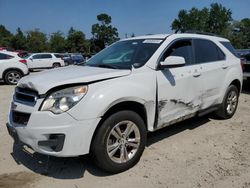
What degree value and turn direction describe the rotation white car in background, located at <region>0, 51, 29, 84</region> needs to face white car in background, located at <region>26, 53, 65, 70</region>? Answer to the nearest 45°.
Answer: approximately 90° to its right

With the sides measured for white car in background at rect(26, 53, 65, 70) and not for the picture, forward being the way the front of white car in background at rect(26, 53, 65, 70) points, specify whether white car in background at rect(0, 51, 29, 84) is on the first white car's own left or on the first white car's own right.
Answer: on the first white car's own left

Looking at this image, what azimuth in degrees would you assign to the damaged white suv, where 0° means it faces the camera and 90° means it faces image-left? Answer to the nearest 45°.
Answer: approximately 45°

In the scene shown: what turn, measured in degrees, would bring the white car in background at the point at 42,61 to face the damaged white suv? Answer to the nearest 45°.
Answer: approximately 90° to its left

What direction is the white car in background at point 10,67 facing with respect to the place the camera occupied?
facing to the left of the viewer

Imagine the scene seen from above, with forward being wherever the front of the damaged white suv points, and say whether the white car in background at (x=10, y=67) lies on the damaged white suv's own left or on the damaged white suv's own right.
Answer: on the damaged white suv's own right

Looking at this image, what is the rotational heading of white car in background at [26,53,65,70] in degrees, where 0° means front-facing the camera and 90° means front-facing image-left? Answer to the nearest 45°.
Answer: approximately 90°

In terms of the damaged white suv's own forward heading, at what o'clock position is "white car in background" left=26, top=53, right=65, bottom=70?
The white car in background is roughly at 4 o'clock from the damaged white suv.

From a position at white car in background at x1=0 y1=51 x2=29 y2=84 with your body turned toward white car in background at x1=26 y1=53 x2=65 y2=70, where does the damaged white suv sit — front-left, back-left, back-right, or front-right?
back-right

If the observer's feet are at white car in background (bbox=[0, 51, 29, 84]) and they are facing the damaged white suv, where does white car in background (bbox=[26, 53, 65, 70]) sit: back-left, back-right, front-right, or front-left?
back-left

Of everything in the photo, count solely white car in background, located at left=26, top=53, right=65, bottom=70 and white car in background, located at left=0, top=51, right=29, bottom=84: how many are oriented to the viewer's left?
2

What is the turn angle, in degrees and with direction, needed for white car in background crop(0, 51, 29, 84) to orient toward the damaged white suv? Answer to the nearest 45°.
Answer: approximately 90° to its left
